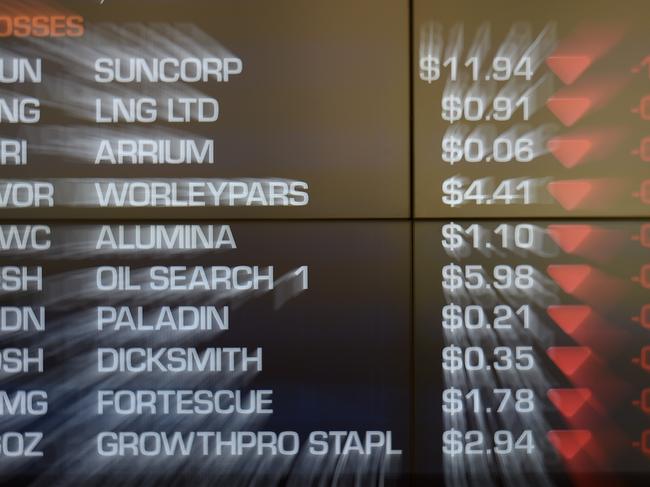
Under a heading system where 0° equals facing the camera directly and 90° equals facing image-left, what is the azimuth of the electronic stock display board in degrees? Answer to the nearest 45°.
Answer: approximately 0°
